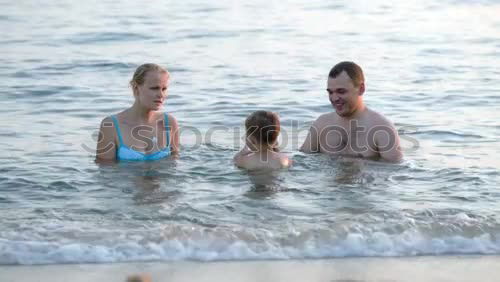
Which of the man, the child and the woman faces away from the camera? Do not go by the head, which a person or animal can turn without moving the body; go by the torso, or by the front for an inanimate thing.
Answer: the child

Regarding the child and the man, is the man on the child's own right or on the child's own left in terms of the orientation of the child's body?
on the child's own right

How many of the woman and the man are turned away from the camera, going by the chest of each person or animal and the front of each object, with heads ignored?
0

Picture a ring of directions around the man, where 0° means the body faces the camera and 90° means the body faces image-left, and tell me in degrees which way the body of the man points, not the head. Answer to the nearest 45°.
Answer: approximately 45°

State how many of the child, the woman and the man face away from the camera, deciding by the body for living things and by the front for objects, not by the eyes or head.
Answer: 1

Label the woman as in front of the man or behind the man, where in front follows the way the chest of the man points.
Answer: in front

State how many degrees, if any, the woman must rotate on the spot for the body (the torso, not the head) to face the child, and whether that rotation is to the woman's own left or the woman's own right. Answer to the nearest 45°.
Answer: approximately 45° to the woman's own left

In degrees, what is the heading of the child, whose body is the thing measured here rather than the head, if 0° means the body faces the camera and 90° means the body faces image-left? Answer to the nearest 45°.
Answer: approximately 180°

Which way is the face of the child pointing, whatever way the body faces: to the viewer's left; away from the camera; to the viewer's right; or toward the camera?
away from the camera

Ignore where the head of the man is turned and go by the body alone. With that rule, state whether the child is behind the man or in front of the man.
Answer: in front

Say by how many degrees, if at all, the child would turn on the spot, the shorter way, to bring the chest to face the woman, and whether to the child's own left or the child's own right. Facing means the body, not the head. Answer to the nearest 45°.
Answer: approximately 90° to the child's own left

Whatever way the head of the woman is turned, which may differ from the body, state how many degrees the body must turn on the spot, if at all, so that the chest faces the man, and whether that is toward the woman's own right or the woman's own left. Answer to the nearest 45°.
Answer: approximately 45° to the woman's own left

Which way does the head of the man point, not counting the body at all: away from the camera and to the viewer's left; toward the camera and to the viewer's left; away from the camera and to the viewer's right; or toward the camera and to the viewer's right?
toward the camera and to the viewer's left
